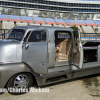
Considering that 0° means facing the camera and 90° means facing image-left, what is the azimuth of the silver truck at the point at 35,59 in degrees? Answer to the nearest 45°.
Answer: approximately 45°
